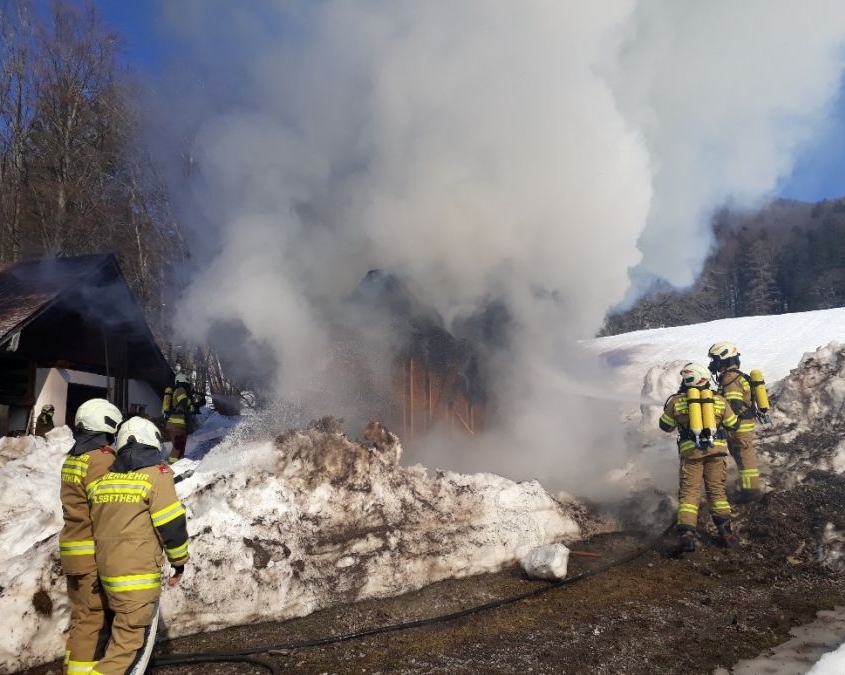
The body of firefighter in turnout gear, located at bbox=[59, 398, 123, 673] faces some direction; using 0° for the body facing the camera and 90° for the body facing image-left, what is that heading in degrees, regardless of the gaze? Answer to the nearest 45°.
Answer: approximately 225°

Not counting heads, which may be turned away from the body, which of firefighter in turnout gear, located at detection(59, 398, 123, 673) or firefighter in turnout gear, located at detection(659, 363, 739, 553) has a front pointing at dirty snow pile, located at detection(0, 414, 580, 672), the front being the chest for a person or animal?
firefighter in turnout gear, located at detection(59, 398, 123, 673)

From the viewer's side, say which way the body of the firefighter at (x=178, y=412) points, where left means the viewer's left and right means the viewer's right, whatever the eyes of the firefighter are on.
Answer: facing to the right of the viewer

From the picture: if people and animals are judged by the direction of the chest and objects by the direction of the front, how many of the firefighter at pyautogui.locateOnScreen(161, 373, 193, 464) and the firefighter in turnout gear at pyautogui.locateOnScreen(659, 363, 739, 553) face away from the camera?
1

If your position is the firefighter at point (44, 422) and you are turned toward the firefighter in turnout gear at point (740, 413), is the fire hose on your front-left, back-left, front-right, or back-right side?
front-right

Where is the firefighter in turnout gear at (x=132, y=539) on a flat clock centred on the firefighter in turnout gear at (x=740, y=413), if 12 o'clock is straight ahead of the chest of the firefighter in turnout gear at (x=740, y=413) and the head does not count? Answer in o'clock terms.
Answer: the firefighter in turnout gear at (x=132, y=539) is roughly at 10 o'clock from the firefighter in turnout gear at (x=740, y=413).

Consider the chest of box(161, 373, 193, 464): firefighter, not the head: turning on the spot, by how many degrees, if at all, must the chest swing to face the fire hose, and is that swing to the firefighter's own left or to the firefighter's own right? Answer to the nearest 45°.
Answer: approximately 90° to the firefighter's own right

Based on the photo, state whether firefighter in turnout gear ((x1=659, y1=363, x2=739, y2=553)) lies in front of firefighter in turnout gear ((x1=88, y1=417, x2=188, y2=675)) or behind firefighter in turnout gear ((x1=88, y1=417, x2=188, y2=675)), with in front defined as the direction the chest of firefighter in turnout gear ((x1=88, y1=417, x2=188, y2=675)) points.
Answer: in front

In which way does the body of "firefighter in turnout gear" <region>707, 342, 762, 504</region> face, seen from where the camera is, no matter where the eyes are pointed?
to the viewer's left

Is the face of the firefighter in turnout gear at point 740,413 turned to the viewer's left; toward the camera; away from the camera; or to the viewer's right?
to the viewer's left

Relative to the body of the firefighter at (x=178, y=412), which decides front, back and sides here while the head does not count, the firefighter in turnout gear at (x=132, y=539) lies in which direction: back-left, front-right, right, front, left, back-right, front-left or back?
right

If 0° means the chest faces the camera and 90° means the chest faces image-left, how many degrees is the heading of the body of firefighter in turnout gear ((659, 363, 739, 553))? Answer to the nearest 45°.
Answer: approximately 180°

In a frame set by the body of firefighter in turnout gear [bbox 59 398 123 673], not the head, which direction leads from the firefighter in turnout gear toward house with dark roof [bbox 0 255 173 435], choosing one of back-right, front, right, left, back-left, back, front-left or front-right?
front-left

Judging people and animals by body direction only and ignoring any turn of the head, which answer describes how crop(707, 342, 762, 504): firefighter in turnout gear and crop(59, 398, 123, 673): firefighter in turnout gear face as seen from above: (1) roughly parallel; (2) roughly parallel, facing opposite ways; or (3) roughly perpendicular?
roughly perpendicular

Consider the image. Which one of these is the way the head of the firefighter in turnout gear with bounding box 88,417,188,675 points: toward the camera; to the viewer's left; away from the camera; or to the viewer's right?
away from the camera
